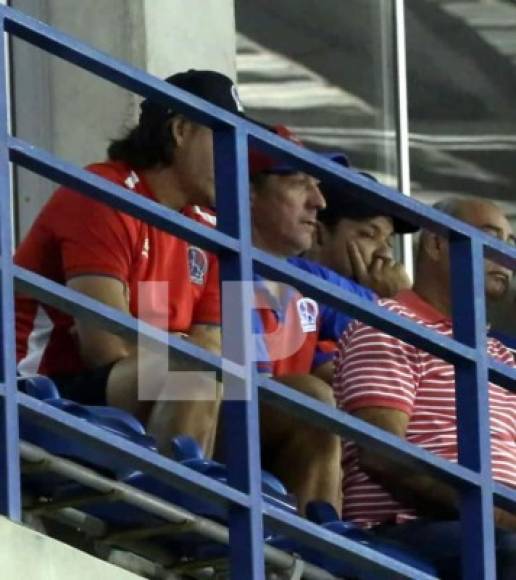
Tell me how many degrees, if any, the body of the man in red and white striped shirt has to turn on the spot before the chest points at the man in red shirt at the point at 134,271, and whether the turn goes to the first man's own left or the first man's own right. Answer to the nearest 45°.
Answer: approximately 135° to the first man's own right

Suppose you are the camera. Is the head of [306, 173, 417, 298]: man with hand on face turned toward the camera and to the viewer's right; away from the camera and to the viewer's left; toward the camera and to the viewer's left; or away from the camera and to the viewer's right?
toward the camera and to the viewer's right

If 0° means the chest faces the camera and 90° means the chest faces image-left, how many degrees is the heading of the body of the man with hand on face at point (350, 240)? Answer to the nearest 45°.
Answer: approximately 315°

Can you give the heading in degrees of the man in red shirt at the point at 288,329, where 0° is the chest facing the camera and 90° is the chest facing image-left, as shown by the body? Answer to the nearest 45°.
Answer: approximately 315°

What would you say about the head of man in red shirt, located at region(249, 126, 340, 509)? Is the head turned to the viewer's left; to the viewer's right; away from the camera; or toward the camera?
to the viewer's right

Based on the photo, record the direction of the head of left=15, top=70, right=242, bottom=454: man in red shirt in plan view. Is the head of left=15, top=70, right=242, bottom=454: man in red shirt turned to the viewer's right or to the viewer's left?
to the viewer's right
